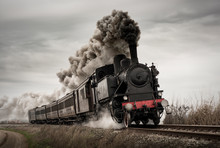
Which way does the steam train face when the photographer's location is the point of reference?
facing the viewer and to the right of the viewer

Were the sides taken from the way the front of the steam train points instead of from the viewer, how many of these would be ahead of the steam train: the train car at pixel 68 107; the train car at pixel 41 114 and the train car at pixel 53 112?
0
